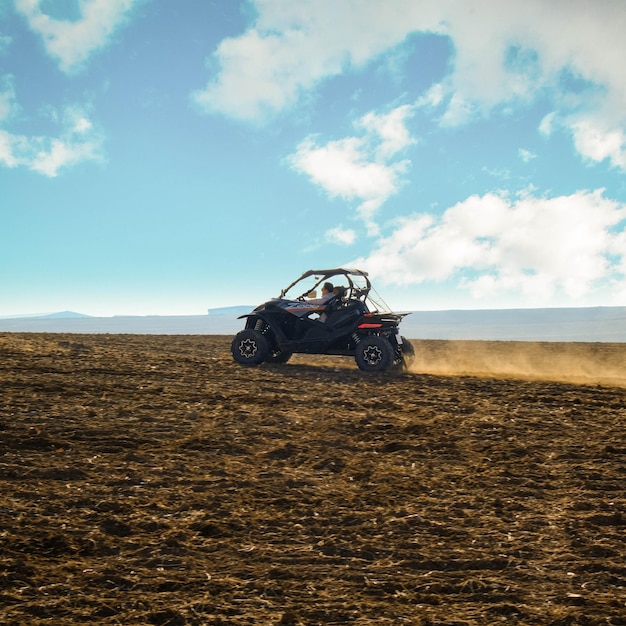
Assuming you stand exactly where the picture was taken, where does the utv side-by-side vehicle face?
facing away from the viewer and to the left of the viewer
